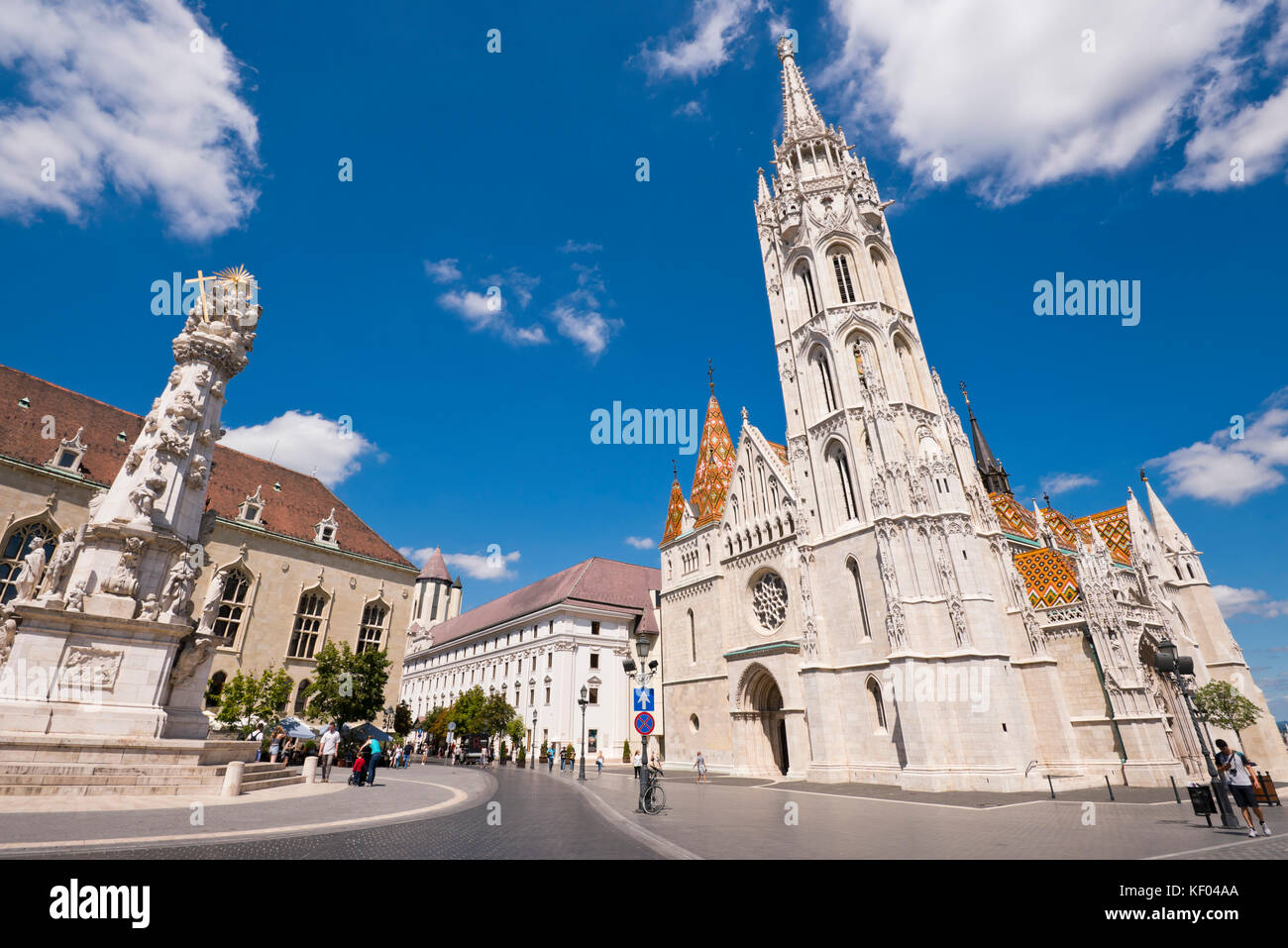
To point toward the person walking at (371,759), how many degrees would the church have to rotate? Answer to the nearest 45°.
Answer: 0° — it already faces them

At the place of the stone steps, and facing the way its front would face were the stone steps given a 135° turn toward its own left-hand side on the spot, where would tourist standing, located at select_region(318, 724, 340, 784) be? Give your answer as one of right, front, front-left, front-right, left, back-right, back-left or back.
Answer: front

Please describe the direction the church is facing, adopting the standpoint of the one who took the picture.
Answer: facing the viewer and to the left of the viewer

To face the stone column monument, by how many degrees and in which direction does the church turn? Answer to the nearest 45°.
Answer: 0° — it already faces it

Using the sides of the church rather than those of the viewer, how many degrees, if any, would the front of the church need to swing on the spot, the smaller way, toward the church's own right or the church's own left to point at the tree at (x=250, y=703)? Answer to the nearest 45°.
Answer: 0° — it already faces it

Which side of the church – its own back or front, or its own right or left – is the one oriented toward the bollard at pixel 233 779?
front

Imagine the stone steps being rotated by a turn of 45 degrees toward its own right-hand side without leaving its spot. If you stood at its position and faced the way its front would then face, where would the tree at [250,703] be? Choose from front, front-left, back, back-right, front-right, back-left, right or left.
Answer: back-right

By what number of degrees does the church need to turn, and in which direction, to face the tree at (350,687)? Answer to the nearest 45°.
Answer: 0° — it already faces it

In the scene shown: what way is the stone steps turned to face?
toward the camera

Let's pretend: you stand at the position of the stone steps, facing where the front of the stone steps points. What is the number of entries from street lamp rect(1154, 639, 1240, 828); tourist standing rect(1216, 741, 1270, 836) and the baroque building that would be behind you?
1

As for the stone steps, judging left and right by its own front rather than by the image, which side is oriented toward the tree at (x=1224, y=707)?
left

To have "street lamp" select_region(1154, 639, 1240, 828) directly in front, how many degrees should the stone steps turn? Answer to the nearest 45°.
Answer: approximately 45° to its left

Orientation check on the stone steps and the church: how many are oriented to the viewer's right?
0
